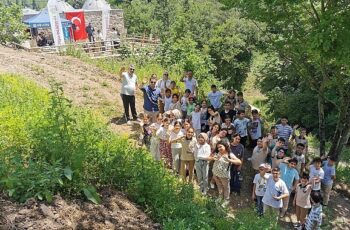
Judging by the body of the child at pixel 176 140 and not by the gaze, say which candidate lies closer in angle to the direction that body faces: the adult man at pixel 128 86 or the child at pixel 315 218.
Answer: the child

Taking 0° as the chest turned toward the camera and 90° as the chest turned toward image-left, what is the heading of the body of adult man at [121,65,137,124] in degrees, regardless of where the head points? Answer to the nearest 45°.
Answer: approximately 0°

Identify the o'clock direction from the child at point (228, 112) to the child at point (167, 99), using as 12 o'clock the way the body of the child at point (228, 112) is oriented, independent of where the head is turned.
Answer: the child at point (167, 99) is roughly at 3 o'clock from the child at point (228, 112).

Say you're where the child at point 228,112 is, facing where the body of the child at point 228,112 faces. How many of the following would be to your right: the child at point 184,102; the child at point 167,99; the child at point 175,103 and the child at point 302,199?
3

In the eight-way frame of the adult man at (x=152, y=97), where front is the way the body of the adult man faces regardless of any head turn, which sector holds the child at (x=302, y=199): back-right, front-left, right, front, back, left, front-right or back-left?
front-left

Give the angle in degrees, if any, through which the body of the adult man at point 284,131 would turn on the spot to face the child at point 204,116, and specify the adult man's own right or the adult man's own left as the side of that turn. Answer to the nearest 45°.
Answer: approximately 90° to the adult man's own right

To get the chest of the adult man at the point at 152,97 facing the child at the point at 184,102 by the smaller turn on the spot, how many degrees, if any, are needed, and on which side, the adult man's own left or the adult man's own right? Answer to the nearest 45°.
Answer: approximately 90° to the adult man's own left

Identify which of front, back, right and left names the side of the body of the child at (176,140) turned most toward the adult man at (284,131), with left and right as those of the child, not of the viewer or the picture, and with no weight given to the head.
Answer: left

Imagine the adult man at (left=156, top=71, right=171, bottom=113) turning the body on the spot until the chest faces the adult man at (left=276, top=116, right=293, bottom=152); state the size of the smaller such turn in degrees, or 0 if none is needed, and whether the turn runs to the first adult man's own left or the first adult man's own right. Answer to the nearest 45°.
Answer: approximately 45° to the first adult man's own left

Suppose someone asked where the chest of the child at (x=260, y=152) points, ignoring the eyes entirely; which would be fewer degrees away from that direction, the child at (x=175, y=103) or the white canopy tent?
the child

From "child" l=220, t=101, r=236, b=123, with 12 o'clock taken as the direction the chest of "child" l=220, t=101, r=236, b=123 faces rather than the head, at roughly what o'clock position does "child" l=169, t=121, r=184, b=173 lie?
"child" l=169, t=121, r=184, b=173 is roughly at 1 o'clock from "child" l=220, t=101, r=236, b=123.
